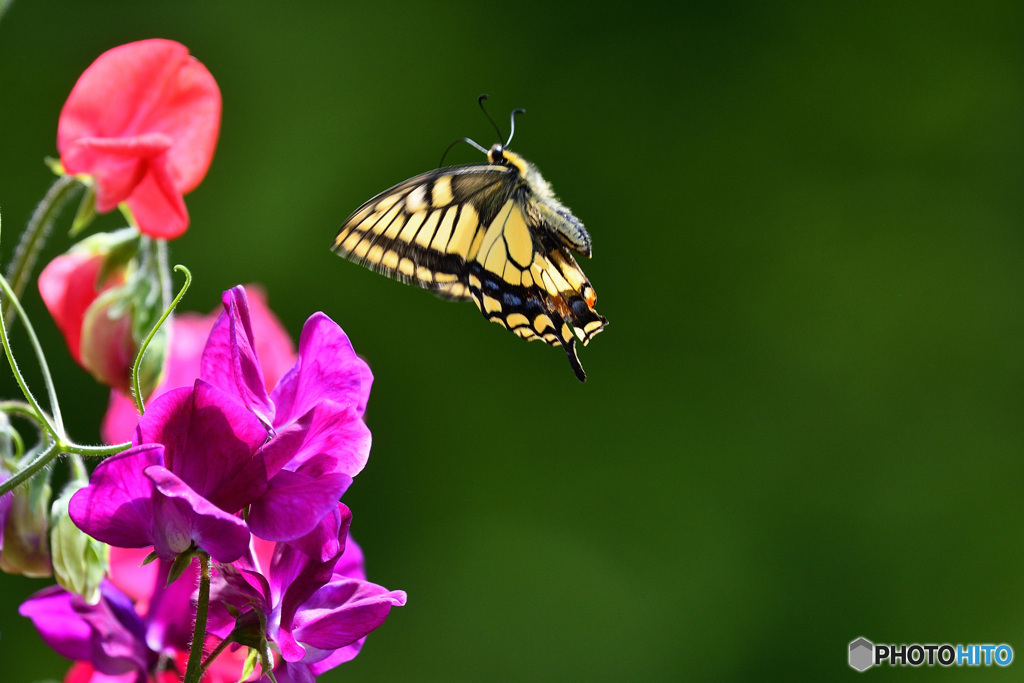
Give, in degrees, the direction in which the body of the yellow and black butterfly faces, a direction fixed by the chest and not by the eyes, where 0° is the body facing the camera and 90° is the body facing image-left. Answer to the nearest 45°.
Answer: approximately 90°
